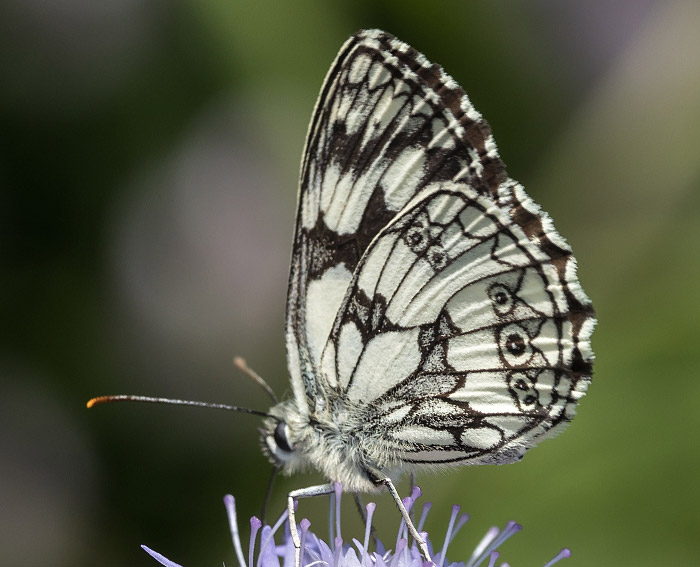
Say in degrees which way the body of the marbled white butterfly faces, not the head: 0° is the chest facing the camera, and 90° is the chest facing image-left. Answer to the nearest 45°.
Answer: approximately 90°
